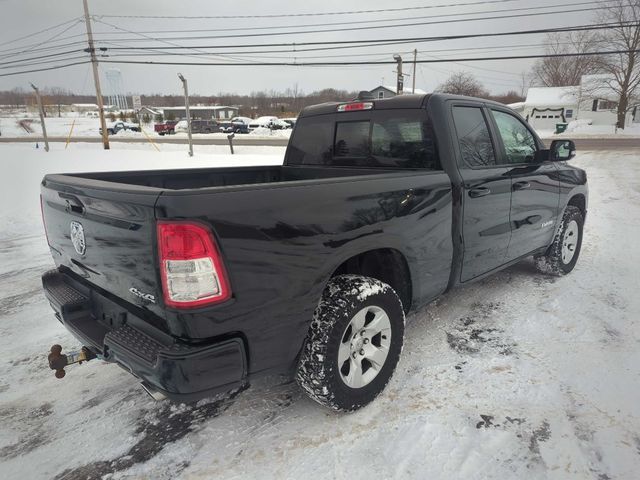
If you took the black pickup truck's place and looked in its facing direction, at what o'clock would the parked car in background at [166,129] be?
The parked car in background is roughly at 10 o'clock from the black pickup truck.

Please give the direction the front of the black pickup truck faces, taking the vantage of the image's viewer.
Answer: facing away from the viewer and to the right of the viewer
